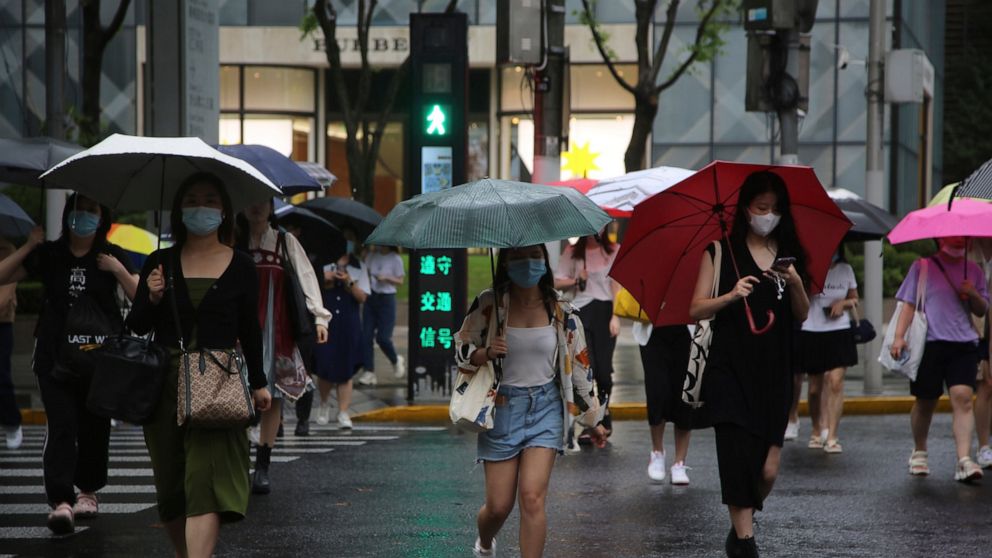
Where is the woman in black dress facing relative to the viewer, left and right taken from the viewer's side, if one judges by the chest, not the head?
facing the viewer

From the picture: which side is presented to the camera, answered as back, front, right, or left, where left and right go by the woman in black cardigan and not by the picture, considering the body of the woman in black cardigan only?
front

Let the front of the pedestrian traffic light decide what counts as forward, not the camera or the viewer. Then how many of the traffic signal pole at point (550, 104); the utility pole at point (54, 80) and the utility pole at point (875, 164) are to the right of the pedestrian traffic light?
1

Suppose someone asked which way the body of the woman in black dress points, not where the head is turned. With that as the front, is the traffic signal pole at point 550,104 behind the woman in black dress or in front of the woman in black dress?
behind

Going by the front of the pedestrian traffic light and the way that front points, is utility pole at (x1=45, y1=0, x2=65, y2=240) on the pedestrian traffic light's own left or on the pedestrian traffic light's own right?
on the pedestrian traffic light's own right

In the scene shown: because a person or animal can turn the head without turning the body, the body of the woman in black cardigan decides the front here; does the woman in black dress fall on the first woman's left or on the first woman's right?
on the first woman's left

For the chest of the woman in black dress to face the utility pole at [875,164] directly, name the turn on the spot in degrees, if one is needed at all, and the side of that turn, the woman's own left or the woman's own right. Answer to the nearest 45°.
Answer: approximately 180°

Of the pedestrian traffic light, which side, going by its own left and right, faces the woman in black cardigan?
front

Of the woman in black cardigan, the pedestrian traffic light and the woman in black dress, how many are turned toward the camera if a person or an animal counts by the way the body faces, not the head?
3

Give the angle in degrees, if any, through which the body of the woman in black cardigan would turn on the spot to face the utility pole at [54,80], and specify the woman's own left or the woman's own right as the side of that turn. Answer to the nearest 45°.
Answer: approximately 180°

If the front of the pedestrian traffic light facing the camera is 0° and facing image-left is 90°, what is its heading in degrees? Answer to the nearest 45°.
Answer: approximately 0°
